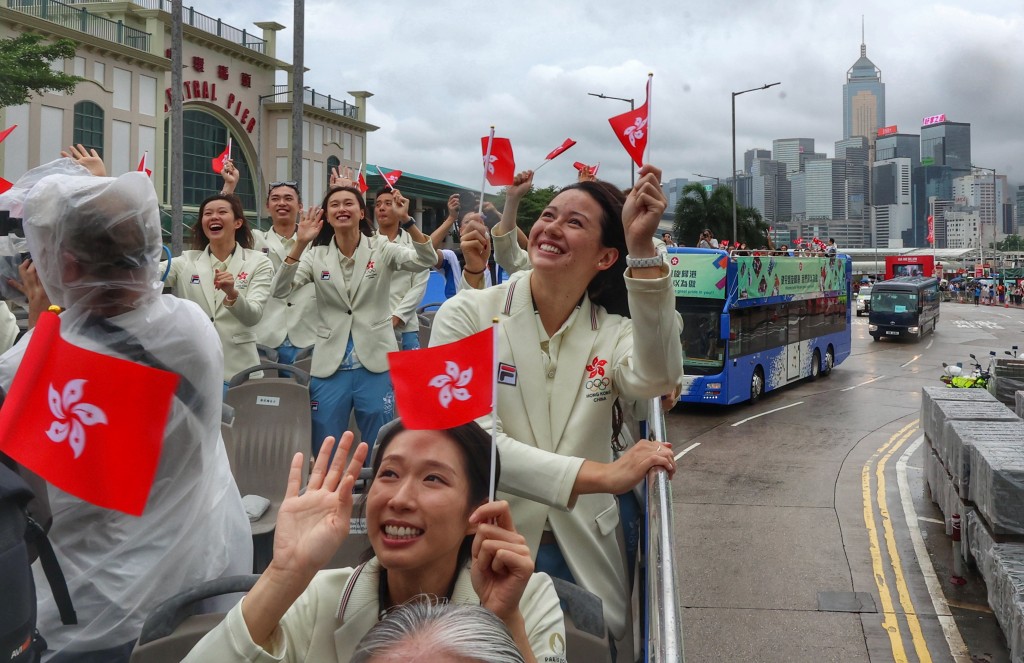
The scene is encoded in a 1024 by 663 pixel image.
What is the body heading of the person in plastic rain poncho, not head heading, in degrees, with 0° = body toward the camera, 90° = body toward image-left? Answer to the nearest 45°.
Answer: approximately 135°

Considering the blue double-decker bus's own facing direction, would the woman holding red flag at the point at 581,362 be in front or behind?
in front

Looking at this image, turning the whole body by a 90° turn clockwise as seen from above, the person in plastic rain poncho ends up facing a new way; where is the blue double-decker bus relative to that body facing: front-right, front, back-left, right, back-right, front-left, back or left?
front

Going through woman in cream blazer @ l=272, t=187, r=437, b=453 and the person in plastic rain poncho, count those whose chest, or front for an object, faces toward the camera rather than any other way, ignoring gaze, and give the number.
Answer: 1

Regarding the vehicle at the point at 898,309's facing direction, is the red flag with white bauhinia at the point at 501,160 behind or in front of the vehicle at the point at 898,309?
in front

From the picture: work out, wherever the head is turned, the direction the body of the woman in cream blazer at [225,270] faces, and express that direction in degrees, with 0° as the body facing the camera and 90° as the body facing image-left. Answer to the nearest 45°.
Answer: approximately 0°

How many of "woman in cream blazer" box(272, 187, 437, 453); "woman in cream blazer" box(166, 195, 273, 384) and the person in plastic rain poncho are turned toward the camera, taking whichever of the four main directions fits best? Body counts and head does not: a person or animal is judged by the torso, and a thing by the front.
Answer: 2

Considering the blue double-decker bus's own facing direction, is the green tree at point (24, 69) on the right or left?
on its right

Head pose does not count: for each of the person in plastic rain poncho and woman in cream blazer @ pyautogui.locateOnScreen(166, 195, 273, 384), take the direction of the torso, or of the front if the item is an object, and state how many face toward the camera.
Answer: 1

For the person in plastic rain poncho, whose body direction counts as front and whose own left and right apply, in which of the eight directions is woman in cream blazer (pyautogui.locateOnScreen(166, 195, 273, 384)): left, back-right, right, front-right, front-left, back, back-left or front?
front-right

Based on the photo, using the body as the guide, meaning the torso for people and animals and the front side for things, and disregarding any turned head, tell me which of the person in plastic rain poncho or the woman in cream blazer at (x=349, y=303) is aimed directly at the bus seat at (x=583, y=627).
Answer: the woman in cream blazer

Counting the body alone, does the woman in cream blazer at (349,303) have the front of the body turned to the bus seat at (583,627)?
yes

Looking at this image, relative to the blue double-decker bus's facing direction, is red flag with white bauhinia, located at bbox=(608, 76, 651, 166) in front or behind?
in front

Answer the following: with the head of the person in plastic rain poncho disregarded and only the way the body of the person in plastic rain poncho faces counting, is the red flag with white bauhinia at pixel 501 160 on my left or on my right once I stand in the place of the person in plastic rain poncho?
on my right

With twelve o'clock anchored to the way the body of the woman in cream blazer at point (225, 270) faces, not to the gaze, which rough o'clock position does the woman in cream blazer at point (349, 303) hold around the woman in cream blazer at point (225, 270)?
the woman in cream blazer at point (349, 303) is roughly at 10 o'clock from the woman in cream blazer at point (225, 270).
